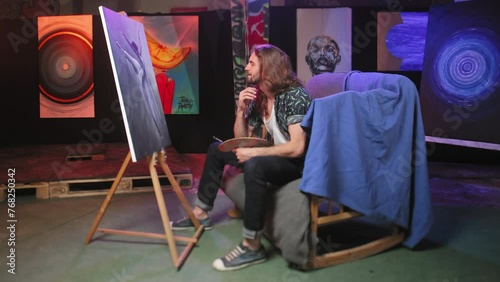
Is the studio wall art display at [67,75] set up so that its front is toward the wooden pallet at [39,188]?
yes

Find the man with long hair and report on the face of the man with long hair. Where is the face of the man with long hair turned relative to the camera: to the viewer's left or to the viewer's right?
to the viewer's left

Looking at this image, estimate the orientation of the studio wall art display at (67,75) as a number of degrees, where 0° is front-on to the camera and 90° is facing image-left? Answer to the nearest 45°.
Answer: approximately 0°

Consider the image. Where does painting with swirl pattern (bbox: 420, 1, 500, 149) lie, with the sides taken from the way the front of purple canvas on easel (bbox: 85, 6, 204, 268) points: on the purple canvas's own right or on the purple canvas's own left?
on the purple canvas's own left

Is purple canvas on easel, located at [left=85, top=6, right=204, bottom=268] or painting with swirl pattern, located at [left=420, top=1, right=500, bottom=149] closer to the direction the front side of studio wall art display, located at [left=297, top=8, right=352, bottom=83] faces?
the purple canvas on easel

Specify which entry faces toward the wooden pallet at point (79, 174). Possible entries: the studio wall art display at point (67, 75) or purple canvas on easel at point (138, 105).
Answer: the studio wall art display

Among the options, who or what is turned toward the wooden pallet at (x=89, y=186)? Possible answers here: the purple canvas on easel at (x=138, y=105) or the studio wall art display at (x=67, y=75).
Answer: the studio wall art display

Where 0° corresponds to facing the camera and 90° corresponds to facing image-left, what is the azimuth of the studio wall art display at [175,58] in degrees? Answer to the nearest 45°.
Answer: approximately 0°
